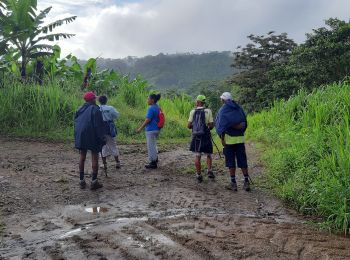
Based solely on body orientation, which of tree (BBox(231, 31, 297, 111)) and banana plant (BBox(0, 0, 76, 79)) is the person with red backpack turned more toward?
the banana plant

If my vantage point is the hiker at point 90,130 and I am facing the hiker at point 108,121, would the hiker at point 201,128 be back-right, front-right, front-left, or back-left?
front-right

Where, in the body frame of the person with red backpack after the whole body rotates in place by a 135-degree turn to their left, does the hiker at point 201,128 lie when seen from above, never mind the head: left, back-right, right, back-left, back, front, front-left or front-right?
front

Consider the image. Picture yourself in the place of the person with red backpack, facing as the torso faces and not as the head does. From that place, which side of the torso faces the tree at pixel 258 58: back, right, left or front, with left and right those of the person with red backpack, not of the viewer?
right

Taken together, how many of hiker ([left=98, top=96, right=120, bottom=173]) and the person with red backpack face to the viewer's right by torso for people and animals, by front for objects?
0

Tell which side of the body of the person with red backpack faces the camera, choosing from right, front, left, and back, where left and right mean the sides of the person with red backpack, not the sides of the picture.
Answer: left

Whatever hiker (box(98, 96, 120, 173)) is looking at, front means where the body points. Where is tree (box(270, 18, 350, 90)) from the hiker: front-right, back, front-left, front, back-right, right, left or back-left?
right

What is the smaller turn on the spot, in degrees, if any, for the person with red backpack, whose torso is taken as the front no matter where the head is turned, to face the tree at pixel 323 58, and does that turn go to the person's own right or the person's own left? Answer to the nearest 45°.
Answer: approximately 135° to the person's own right

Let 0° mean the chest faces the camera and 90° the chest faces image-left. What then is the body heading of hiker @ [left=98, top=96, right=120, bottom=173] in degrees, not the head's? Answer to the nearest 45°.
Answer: approximately 135°

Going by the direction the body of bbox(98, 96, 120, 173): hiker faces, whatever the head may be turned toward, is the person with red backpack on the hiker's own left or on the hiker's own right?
on the hiker's own right

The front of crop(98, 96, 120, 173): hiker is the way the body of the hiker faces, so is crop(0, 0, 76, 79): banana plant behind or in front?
in front

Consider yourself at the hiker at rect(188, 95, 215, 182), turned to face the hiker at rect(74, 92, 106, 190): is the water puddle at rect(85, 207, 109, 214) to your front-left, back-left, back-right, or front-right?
front-left

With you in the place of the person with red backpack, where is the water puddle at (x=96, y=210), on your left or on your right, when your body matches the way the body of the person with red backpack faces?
on your left
